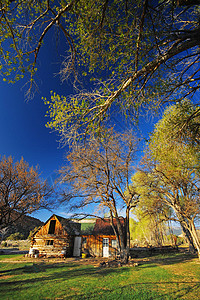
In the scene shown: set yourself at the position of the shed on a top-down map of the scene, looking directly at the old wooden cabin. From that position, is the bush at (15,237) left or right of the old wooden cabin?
right

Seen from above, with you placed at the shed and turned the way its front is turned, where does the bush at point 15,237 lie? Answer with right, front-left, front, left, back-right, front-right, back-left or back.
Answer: back-right

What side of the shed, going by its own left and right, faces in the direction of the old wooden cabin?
right

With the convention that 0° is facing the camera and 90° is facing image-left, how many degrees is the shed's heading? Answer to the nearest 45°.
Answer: approximately 0°
